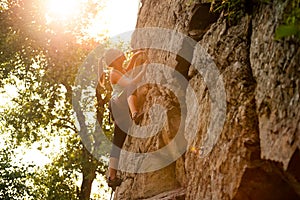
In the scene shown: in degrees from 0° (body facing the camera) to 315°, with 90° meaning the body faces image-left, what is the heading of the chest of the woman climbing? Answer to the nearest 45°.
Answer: approximately 270°

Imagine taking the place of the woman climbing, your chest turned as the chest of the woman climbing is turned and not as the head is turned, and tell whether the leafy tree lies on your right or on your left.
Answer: on your left
